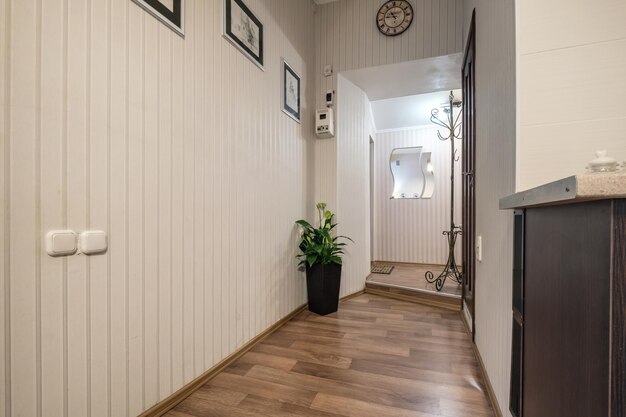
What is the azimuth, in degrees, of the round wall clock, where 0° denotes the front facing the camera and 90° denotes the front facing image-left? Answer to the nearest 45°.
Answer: approximately 0°

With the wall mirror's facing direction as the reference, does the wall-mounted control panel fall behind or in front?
in front

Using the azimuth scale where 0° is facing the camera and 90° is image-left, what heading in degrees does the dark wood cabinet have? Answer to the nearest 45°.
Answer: approximately 90°

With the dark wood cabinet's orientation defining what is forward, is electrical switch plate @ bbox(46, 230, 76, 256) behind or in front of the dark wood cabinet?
in front

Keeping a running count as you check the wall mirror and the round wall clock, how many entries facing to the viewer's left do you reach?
0

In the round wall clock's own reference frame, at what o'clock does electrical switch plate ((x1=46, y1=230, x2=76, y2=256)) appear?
The electrical switch plate is roughly at 1 o'clock from the round wall clock.

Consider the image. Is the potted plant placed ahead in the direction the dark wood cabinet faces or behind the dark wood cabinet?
ahead

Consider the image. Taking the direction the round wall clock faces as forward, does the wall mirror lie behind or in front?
behind

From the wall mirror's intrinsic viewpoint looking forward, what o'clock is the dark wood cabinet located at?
The dark wood cabinet is roughly at 12 o'clock from the wall mirror.
